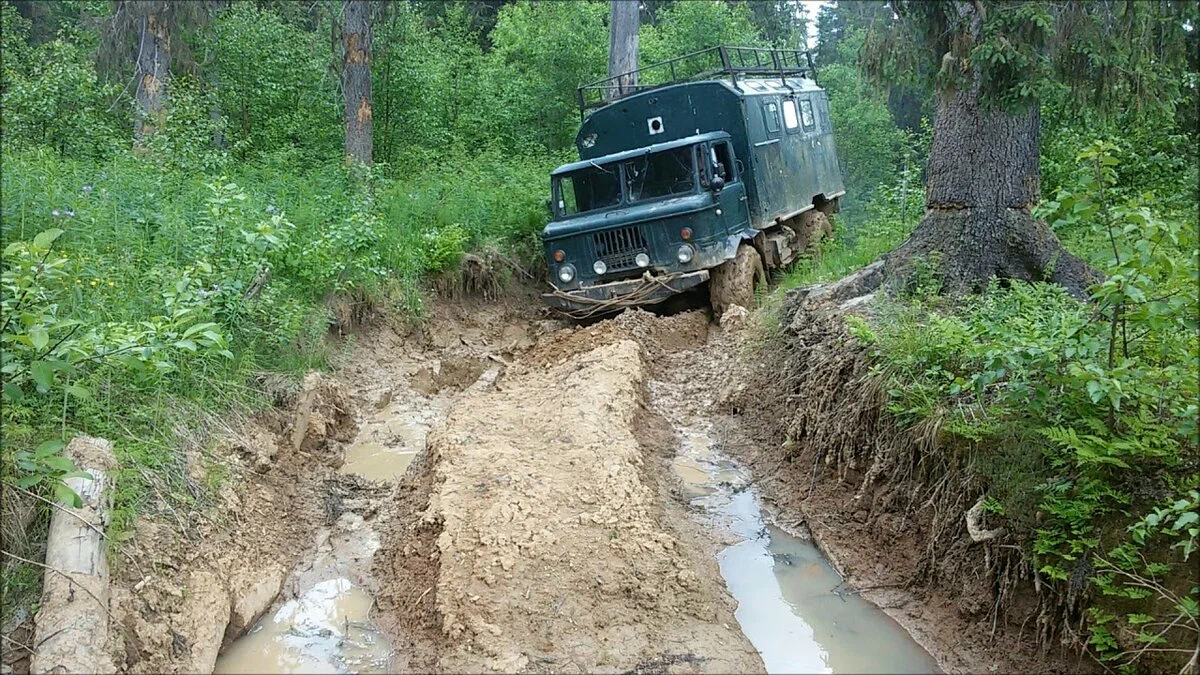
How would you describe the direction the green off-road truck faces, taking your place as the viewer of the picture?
facing the viewer and to the left of the viewer

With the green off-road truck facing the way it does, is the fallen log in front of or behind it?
in front

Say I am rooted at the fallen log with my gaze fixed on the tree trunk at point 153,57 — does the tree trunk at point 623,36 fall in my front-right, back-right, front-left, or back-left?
front-right

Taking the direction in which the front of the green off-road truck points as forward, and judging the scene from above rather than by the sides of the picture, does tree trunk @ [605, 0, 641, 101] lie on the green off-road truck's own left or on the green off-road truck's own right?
on the green off-road truck's own right

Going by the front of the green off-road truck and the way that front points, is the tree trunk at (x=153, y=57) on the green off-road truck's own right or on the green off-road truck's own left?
on the green off-road truck's own right

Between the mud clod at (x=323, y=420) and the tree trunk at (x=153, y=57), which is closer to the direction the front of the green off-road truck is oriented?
the mud clod

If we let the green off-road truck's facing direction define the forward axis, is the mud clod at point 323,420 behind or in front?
in front

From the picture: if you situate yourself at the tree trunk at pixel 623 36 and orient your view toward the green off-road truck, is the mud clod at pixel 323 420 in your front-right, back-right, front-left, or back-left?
front-right

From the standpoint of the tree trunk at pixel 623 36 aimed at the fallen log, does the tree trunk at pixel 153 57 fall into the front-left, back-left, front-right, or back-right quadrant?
front-right
